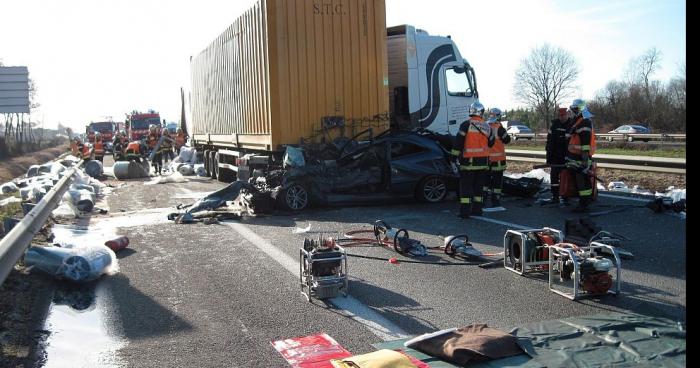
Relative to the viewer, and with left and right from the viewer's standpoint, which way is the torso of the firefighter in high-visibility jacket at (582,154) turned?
facing to the left of the viewer

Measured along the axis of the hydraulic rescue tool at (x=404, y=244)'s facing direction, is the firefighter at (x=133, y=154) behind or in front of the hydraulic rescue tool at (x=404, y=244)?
behind

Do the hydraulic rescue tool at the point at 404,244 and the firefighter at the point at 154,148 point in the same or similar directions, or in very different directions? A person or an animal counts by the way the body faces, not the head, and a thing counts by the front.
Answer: very different directions

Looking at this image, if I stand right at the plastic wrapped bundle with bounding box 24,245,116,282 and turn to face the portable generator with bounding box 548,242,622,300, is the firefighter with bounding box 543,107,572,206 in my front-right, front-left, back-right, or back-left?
front-left

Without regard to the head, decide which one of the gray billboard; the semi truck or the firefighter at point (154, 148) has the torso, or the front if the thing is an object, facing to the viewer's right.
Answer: the semi truck

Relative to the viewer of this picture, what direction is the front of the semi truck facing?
facing to the right of the viewer

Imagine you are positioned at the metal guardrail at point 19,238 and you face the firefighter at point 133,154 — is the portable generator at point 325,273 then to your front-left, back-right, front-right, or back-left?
back-right
